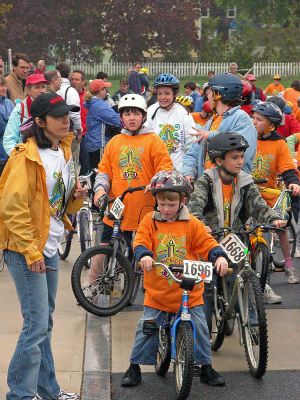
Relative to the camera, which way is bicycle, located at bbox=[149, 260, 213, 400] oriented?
toward the camera

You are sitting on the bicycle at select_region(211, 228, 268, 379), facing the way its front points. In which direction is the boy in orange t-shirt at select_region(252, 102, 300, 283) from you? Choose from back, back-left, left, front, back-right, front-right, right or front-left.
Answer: back

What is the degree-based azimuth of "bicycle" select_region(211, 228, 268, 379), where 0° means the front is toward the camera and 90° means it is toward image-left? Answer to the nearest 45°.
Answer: approximately 0°

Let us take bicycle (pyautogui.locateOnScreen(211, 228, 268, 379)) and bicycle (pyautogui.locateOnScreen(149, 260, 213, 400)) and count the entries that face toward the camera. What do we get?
2

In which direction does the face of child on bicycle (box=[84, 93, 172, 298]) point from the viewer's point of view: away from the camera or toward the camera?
toward the camera

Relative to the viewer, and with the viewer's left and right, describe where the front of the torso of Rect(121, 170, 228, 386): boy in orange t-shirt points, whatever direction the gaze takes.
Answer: facing the viewer

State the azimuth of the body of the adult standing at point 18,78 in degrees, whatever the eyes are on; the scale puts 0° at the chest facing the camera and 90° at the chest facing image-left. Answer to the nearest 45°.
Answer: approximately 315°

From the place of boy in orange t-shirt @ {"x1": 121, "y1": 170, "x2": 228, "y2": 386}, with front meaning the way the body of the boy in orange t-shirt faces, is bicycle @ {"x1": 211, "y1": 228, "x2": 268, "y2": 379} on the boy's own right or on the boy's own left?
on the boy's own left

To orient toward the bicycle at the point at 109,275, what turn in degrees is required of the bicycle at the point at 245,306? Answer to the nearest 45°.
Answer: approximately 135° to its right
